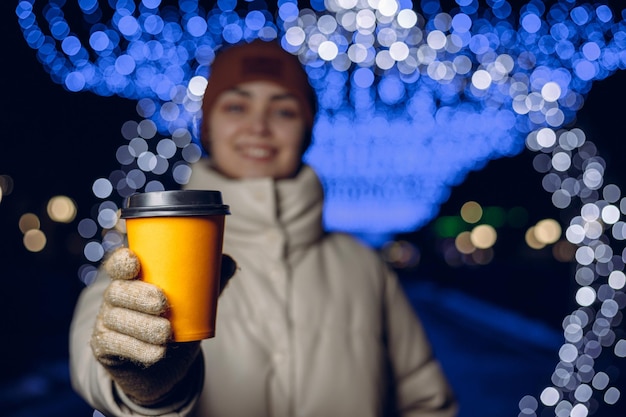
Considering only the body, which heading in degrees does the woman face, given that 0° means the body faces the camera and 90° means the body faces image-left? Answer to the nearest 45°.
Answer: approximately 0°
